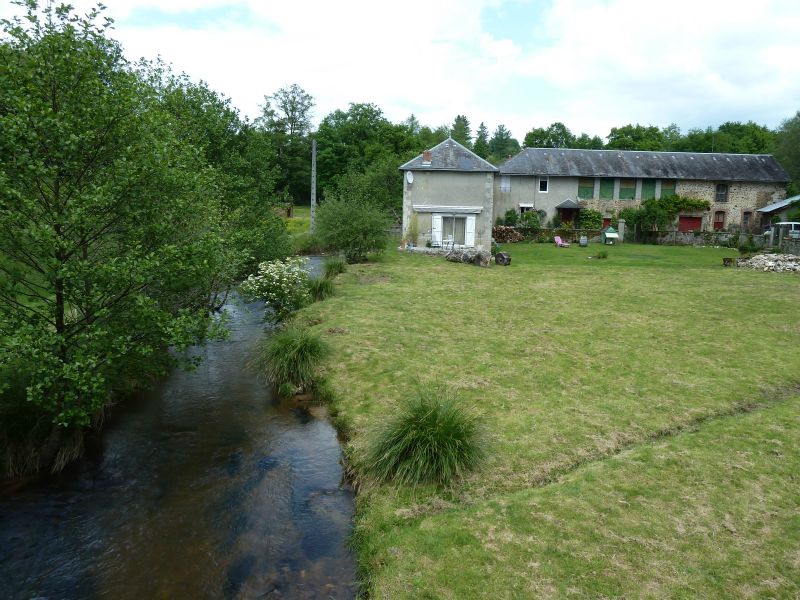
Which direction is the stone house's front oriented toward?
toward the camera

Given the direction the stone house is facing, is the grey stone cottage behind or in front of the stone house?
in front

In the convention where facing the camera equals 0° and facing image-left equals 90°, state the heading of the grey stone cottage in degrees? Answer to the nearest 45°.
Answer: approximately 0°

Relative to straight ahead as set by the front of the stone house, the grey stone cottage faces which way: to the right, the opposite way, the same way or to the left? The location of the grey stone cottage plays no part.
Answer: the same way

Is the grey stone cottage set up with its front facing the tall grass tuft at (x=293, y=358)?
yes

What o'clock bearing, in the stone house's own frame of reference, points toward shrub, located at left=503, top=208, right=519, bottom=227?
The shrub is roughly at 2 o'clock from the stone house.

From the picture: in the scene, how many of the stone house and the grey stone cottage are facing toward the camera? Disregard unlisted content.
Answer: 2

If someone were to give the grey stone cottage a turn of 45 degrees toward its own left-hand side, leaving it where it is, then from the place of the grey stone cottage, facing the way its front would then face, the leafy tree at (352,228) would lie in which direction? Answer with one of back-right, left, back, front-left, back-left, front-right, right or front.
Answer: right

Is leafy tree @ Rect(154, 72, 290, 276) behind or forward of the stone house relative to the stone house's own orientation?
forward

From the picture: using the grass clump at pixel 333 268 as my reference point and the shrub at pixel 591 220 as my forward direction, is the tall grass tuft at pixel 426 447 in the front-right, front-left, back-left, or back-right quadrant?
back-right

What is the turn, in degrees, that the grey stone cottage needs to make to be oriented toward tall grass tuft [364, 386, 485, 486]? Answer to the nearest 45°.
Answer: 0° — it already faces it

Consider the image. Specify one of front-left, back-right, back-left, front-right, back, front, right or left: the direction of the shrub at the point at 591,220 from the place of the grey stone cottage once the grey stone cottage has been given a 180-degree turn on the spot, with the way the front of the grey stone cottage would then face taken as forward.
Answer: front-right

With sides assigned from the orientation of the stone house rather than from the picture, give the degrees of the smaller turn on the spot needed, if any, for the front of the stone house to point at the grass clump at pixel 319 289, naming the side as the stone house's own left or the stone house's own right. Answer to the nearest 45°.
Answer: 0° — it already faces it

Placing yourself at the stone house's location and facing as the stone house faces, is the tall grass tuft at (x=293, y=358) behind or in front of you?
in front
